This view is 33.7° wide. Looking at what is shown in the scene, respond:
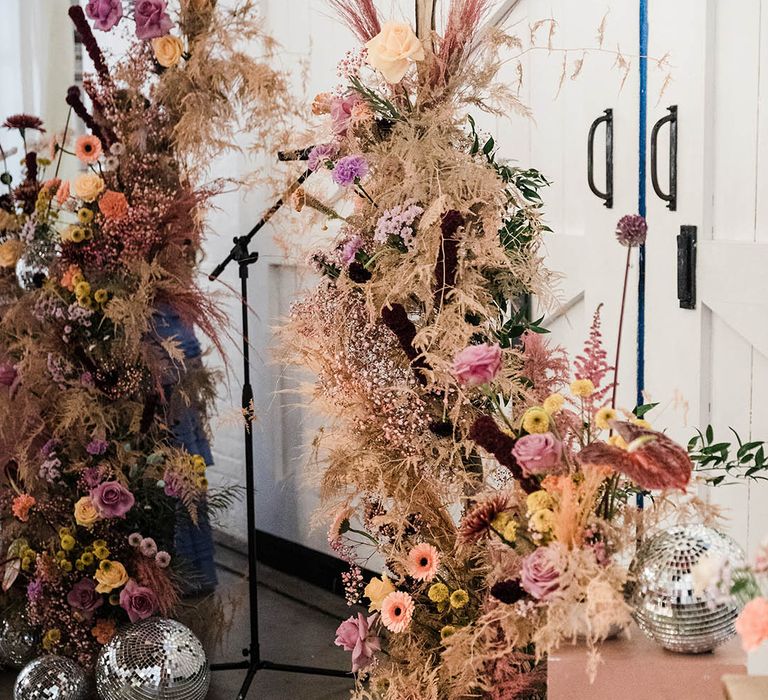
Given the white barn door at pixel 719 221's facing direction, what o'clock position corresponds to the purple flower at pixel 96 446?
The purple flower is roughly at 3 o'clock from the white barn door.

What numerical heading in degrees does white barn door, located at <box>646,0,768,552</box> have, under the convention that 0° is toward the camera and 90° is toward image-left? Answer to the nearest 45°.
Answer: approximately 0°

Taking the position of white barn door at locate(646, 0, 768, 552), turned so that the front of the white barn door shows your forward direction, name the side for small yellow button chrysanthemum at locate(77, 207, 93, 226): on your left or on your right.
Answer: on your right

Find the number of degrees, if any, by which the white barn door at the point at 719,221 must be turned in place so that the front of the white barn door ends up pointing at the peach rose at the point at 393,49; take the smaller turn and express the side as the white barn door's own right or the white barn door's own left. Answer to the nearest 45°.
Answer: approximately 45° to the white barn door's own right

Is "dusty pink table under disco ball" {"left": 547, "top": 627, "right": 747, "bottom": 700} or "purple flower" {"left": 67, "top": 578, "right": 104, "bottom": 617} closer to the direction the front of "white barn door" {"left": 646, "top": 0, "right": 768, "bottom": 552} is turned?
the dusty pink table under disco ball

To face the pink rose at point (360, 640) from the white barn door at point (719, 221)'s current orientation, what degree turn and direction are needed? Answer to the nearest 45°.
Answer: approximately 45° to its right

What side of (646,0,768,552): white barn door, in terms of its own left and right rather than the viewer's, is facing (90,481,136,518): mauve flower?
right

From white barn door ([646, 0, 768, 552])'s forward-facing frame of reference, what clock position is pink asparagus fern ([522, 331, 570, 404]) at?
The pink asparagus fern is roughly at 1 o'clock from the white barn door.

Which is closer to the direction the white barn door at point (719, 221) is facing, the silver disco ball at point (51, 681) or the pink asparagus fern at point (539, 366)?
the pink asparagus fern

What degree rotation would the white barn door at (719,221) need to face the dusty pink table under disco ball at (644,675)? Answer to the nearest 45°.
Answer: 0° — it already faces it

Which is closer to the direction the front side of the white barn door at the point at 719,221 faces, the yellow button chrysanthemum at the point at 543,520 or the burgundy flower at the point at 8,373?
the yellow button chrysanthemum

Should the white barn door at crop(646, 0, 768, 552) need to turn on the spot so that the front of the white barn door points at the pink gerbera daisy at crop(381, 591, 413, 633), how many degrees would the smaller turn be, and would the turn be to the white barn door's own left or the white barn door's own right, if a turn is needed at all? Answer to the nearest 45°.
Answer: approximately 45° to the white barn door's own right

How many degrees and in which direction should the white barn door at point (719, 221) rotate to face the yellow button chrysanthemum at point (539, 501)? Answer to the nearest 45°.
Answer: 0° — it already faces it
